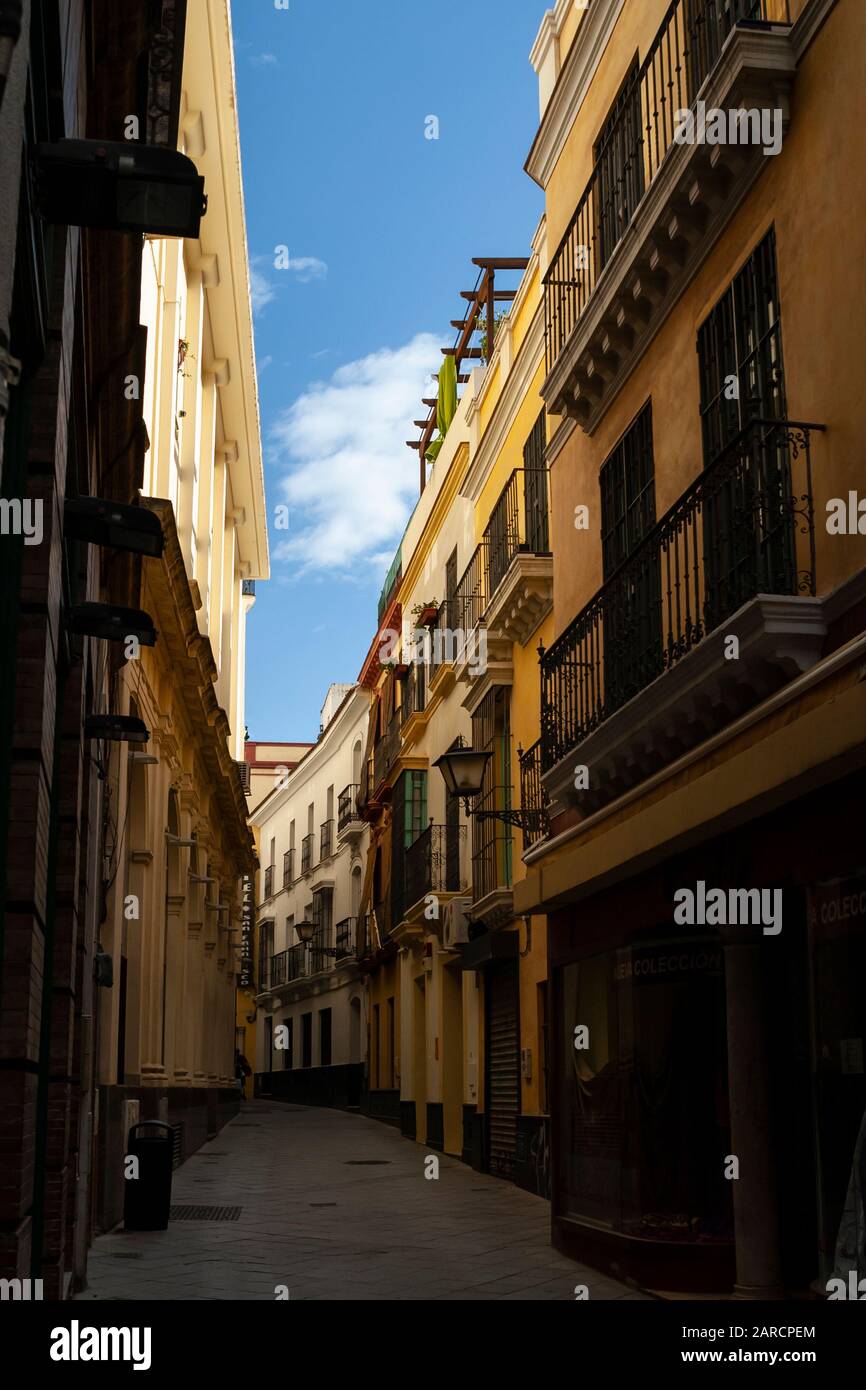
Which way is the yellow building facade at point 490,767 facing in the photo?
to the viewer's left

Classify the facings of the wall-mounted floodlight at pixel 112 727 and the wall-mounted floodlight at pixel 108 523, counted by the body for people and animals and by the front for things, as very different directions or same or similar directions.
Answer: same or similar directions

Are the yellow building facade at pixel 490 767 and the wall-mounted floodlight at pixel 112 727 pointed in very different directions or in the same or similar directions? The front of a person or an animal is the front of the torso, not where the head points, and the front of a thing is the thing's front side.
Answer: very different directions

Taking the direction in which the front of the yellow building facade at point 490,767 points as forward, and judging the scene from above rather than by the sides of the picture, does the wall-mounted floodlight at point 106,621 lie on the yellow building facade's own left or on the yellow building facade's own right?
on the yellow building facade's own left

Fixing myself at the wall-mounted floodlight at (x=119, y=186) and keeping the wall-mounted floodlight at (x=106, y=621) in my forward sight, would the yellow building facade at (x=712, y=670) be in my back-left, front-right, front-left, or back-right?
front-right

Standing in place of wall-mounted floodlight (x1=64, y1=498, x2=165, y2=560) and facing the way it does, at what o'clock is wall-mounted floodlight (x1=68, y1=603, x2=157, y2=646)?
wall-mounted floodlight (x1=68, y1=603, x2=157, y2=646) is roughly at 9 o'clock from wall-mounted floodlight (x1=64, y1=498, x2=165, y2=560).

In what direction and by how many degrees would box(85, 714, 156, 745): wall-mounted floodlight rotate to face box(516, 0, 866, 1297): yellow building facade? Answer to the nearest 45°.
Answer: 0° — it already faces it

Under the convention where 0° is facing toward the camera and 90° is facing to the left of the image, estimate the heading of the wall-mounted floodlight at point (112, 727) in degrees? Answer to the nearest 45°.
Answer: approximately 270°

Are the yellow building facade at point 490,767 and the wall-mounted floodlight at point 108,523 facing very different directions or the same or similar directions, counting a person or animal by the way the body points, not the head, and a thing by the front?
very different directions

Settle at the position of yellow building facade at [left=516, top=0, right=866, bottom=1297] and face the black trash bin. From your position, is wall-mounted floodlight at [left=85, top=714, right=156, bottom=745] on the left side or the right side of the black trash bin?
left

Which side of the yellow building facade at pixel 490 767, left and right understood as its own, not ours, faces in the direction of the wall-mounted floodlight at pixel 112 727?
left

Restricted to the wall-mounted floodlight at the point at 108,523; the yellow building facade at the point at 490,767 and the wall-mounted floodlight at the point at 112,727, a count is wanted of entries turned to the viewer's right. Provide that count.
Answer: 2

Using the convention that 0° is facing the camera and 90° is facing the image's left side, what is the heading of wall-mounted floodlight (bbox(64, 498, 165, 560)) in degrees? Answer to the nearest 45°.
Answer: approximately 270°

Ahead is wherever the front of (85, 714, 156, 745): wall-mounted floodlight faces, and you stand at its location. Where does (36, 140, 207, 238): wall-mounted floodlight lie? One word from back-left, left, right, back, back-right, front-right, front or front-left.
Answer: right
